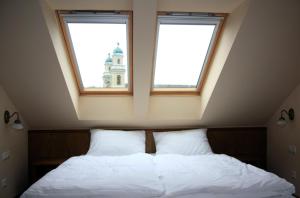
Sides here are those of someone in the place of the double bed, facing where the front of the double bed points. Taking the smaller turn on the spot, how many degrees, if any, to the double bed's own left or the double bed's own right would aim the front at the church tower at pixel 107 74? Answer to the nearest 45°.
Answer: approximately 135° to the double bed's own right

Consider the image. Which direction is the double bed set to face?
toward the camera

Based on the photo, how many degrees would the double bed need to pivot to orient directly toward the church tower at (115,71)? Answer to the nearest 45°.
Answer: approximately 135° to its right
